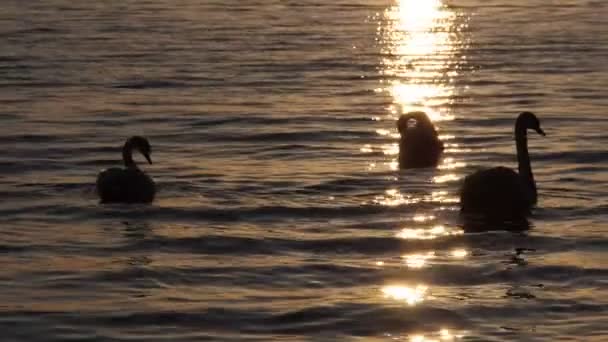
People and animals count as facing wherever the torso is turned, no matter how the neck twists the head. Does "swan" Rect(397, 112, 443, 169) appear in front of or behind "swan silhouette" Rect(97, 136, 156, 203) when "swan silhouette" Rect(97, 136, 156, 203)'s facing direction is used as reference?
in front

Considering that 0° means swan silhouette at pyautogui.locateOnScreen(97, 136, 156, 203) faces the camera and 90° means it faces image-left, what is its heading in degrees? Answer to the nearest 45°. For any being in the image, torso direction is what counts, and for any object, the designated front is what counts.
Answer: approximately 270°

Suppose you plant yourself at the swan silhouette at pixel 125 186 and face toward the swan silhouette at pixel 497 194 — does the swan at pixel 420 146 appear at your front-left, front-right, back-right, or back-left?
front-left

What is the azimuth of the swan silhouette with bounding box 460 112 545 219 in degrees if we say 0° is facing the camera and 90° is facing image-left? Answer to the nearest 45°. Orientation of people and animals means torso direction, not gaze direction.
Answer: approximately 270°

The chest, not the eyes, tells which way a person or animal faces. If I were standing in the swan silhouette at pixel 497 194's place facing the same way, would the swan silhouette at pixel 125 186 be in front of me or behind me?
behind

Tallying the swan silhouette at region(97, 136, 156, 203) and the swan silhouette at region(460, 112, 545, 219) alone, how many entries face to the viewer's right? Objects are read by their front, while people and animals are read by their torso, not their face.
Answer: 2
